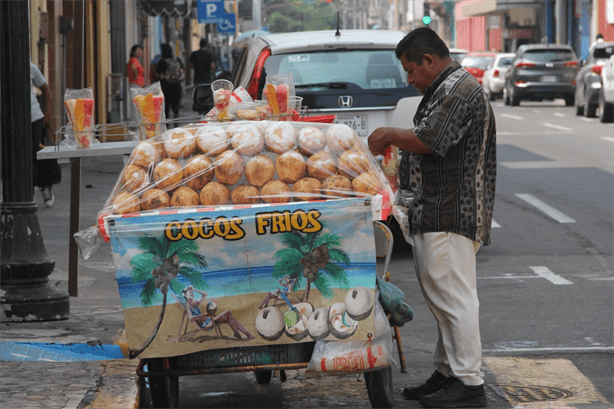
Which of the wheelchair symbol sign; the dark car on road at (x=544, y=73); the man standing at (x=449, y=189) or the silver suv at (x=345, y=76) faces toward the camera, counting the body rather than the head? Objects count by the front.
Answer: the wheelchair symbol sign

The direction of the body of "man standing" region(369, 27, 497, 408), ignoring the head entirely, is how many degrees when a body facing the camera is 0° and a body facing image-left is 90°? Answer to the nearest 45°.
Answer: approximately 90°

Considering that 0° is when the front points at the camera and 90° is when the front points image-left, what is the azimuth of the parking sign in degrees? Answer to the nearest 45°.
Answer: approximately 0°

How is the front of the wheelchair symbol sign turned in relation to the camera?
facing the viewer

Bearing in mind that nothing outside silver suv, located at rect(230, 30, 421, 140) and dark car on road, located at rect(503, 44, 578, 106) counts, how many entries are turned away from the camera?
2

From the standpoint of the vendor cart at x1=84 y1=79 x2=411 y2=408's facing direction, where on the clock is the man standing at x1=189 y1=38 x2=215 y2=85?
The man standing is roughly at 6 o'clock from the vendor cart.

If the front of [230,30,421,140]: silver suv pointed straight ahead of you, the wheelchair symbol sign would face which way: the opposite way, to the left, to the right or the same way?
the opposite way

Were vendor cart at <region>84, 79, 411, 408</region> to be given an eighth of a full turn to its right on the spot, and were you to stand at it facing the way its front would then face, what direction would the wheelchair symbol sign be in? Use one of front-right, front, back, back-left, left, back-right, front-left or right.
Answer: back-right

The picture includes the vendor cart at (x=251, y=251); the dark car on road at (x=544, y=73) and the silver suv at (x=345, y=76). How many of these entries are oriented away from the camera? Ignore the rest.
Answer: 2

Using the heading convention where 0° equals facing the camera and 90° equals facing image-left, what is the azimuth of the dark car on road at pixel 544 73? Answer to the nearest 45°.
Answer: approximately 180°

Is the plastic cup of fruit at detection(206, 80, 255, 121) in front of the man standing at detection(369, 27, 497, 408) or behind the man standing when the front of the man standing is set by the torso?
in front

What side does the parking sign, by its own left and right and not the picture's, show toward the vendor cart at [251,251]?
front

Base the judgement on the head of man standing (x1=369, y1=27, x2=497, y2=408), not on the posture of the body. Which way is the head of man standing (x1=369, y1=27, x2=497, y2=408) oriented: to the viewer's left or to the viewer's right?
to the viewer's left

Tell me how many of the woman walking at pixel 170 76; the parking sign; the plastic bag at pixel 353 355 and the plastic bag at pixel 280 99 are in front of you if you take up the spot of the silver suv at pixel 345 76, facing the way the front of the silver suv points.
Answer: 2

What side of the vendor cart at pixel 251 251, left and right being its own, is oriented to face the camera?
front

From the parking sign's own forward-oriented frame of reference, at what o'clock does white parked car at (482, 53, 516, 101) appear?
The white parked car is roughly at 8 o'clock from the parking sign.
